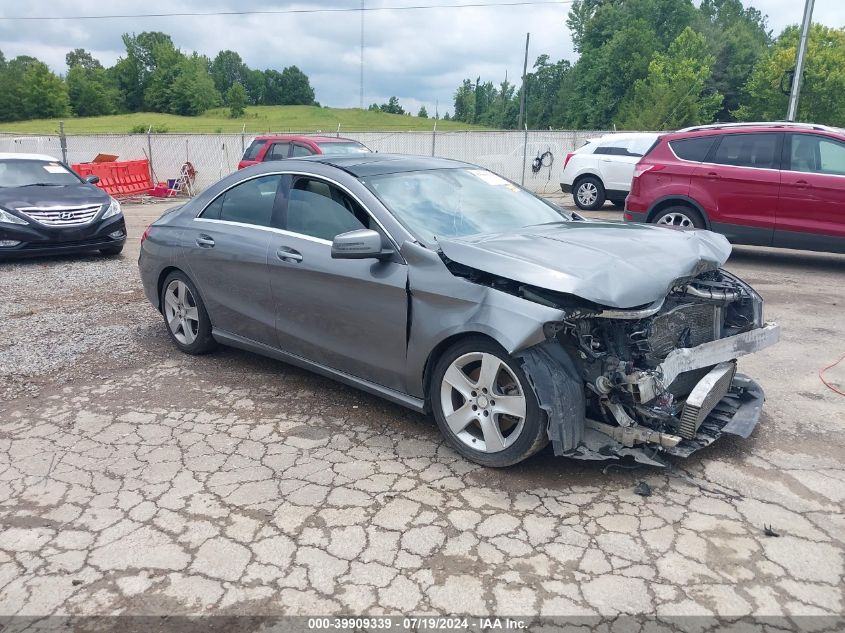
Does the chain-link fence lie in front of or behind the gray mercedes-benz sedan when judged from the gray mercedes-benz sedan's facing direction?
behind

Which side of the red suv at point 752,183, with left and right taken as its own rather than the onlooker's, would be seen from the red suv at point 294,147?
back

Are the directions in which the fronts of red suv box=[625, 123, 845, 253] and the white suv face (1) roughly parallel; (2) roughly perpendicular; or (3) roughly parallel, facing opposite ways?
roughly parallel

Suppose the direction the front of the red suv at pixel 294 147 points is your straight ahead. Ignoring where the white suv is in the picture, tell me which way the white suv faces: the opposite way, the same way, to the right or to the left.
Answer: the same way

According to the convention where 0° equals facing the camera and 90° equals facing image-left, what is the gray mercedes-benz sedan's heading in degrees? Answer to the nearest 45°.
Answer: approximately 315°

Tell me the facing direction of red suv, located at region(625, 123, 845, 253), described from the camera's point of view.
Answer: facing to the right of the viewer
